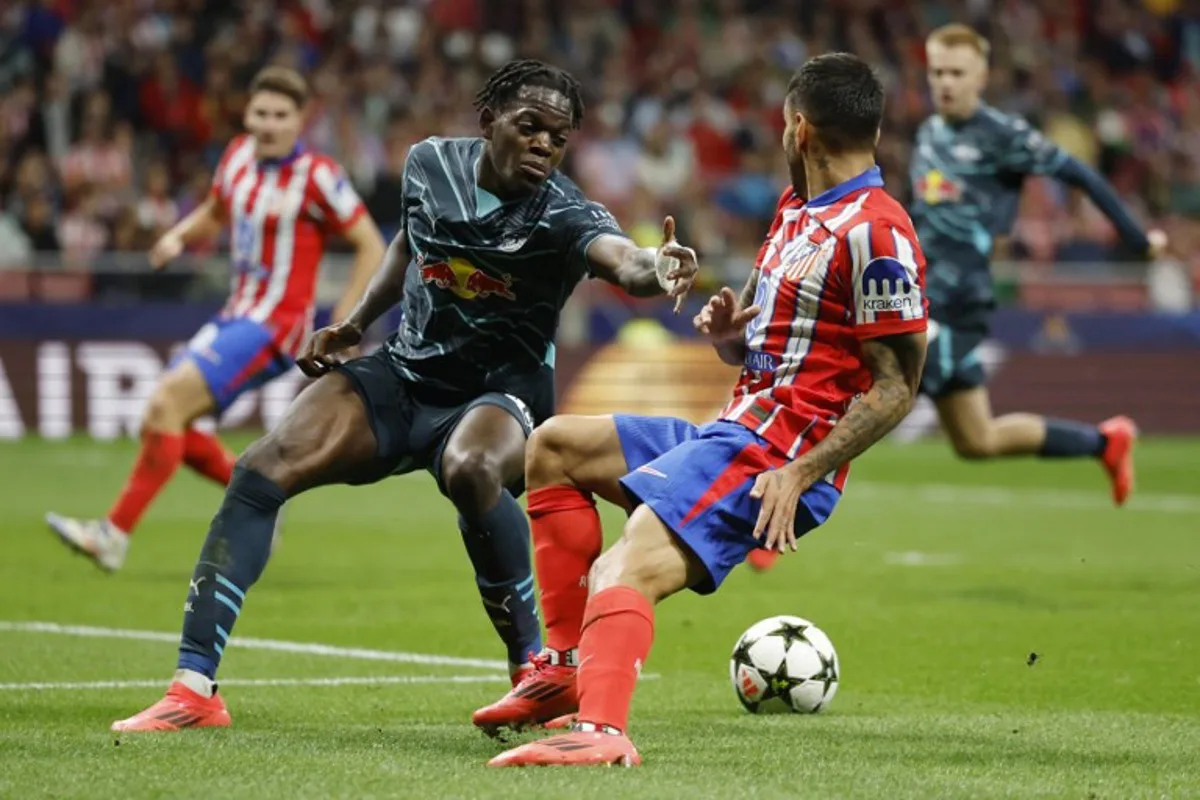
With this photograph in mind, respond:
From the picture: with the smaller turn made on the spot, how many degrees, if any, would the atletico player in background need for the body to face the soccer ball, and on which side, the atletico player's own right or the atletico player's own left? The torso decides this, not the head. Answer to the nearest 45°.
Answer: approximately 45° to the atletico player's own left

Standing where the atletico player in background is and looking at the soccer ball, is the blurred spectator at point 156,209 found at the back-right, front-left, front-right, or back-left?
back-left

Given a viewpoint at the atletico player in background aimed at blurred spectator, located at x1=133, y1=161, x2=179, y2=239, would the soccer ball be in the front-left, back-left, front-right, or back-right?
back-right

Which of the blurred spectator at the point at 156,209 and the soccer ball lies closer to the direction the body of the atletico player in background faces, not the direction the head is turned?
the soccer ball
